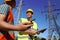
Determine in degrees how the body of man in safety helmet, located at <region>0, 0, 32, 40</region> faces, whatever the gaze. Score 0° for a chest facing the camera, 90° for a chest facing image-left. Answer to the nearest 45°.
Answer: approximately 270°
